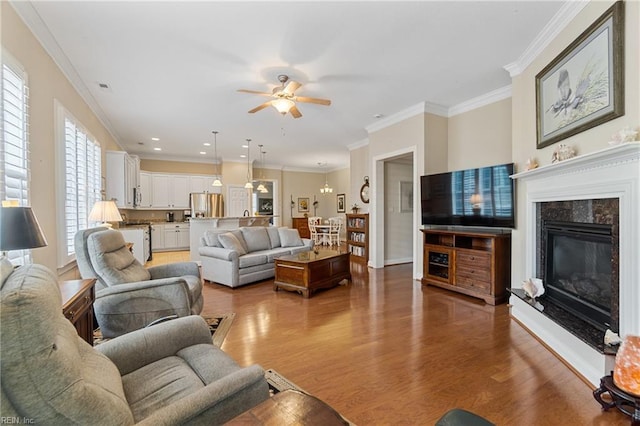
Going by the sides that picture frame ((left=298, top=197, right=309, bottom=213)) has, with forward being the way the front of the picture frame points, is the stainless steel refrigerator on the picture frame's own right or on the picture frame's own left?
on the picture frame's own right

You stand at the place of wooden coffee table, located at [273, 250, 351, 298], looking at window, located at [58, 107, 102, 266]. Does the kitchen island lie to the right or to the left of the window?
right

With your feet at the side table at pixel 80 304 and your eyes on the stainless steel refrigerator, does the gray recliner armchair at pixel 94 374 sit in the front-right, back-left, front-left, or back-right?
back-right

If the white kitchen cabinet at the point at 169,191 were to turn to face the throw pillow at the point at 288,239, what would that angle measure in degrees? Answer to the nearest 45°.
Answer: approximately 45° to its left

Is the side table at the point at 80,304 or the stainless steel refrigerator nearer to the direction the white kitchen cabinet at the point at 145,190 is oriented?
the side table

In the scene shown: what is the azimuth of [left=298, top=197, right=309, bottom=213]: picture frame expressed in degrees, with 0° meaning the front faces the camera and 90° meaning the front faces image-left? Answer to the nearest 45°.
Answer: approximately 0°

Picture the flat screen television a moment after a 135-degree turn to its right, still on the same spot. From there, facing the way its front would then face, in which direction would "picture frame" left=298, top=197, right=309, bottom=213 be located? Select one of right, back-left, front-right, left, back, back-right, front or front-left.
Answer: front-left

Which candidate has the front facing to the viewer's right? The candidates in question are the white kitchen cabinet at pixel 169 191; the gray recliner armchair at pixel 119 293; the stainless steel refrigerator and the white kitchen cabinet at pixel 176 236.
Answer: the gray recliner armchair
